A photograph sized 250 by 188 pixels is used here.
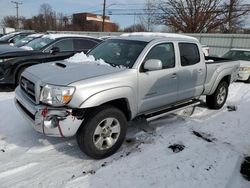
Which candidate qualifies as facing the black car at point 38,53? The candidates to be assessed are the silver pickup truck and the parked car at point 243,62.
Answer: the parked car

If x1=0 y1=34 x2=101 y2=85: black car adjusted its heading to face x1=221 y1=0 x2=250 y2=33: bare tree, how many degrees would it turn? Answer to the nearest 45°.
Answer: approximately 180°

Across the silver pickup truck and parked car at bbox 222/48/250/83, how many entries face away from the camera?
0

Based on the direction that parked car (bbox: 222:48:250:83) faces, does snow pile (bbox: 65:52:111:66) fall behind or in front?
in front

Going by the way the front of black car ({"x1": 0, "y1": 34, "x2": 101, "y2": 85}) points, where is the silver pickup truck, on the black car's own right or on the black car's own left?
on the black car's own left

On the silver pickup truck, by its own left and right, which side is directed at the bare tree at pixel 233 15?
back

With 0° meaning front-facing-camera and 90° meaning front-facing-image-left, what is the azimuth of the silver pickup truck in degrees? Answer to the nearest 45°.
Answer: approximately 45°

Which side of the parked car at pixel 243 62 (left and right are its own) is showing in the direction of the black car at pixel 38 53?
front

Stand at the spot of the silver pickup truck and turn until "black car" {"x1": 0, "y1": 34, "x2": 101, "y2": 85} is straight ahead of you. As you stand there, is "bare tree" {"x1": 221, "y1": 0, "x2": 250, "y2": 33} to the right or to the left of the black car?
right

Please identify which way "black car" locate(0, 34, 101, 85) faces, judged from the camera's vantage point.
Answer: facing the viewer and to the left of the viewer

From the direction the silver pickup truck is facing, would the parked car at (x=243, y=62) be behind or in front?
behind
